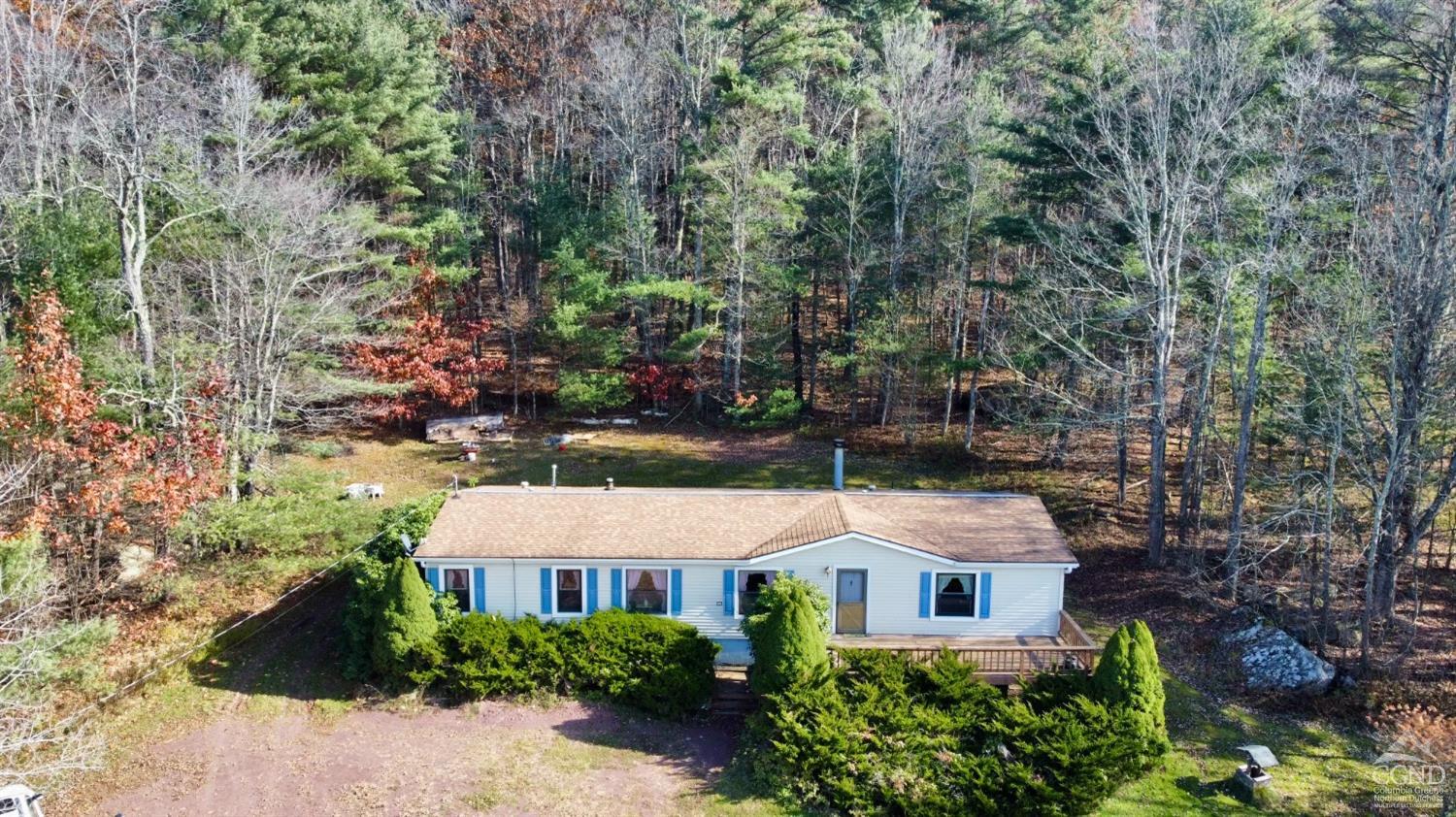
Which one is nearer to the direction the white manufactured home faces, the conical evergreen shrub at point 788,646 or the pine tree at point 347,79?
the conical evergreen shrub

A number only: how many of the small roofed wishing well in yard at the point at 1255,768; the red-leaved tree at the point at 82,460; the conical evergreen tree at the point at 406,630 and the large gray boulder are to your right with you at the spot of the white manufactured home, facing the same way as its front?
2

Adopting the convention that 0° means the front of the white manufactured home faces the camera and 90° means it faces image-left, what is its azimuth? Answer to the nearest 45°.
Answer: approximately 0°

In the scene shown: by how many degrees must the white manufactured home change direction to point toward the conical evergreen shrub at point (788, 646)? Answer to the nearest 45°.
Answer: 0° — it already faces it

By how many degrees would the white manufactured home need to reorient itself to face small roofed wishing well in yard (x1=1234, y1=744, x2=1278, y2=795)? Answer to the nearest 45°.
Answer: approximately 45° to its left

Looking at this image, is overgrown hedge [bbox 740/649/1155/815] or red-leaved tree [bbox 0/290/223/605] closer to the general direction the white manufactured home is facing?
the overgrown hedge

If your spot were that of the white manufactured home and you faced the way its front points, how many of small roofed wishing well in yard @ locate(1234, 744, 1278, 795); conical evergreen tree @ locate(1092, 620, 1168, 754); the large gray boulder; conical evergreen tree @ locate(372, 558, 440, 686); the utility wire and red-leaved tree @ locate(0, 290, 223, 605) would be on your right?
3

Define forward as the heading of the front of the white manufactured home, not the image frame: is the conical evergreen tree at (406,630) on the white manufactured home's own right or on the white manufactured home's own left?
on the white manufactured home's own right

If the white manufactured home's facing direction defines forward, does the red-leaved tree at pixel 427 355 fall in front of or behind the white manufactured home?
behind

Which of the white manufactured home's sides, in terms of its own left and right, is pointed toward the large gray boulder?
left

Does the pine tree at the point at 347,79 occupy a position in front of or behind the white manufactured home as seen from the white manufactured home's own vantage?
behind

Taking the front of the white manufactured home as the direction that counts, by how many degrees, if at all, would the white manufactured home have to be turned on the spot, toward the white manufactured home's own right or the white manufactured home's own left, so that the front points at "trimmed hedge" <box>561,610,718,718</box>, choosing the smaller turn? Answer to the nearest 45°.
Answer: approximately 45° to the white manufactured home's own right

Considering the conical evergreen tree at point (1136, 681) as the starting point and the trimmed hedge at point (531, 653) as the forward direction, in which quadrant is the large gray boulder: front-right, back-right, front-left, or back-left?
back-right

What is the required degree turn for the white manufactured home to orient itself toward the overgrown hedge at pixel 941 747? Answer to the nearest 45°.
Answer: approximately 45° to its left

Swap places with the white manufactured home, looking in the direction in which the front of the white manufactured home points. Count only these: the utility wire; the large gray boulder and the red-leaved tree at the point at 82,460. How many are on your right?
2

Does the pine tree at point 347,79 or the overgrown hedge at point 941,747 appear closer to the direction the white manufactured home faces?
the overgrown hedge

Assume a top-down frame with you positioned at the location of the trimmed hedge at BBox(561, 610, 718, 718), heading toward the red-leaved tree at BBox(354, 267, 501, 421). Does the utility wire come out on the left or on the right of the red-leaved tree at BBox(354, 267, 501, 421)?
left

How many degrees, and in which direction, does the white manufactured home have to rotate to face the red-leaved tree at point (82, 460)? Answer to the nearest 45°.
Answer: approximately 90° to its right
